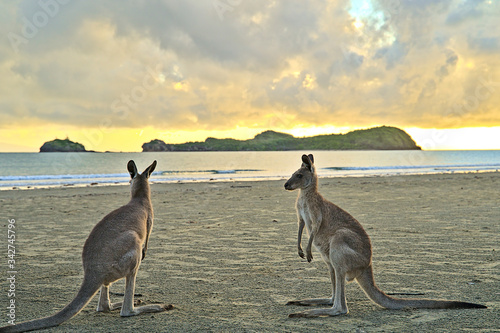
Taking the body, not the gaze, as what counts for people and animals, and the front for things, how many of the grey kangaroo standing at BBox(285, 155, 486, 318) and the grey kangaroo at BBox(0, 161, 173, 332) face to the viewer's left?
1

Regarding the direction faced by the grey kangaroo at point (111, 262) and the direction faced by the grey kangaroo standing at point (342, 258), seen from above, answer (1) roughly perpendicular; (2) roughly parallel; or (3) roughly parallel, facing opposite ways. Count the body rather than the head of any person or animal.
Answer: roughly perpendicular

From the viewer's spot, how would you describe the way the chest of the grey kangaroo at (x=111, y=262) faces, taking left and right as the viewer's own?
facing away from the viewer and to the right of the viewer

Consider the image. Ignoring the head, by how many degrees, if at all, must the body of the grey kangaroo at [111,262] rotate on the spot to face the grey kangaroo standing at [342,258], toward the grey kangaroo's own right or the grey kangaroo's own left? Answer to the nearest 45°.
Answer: approximately 45° to the grey kangaroo's own right

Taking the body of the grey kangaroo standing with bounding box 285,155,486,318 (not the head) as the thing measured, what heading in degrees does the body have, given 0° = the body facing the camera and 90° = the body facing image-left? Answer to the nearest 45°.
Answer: approximately 90°

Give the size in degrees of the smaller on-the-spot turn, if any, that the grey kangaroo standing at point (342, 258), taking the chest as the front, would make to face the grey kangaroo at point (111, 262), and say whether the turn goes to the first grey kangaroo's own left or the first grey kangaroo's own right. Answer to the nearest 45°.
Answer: approximately 45° to the first grey kangaroo's own left
